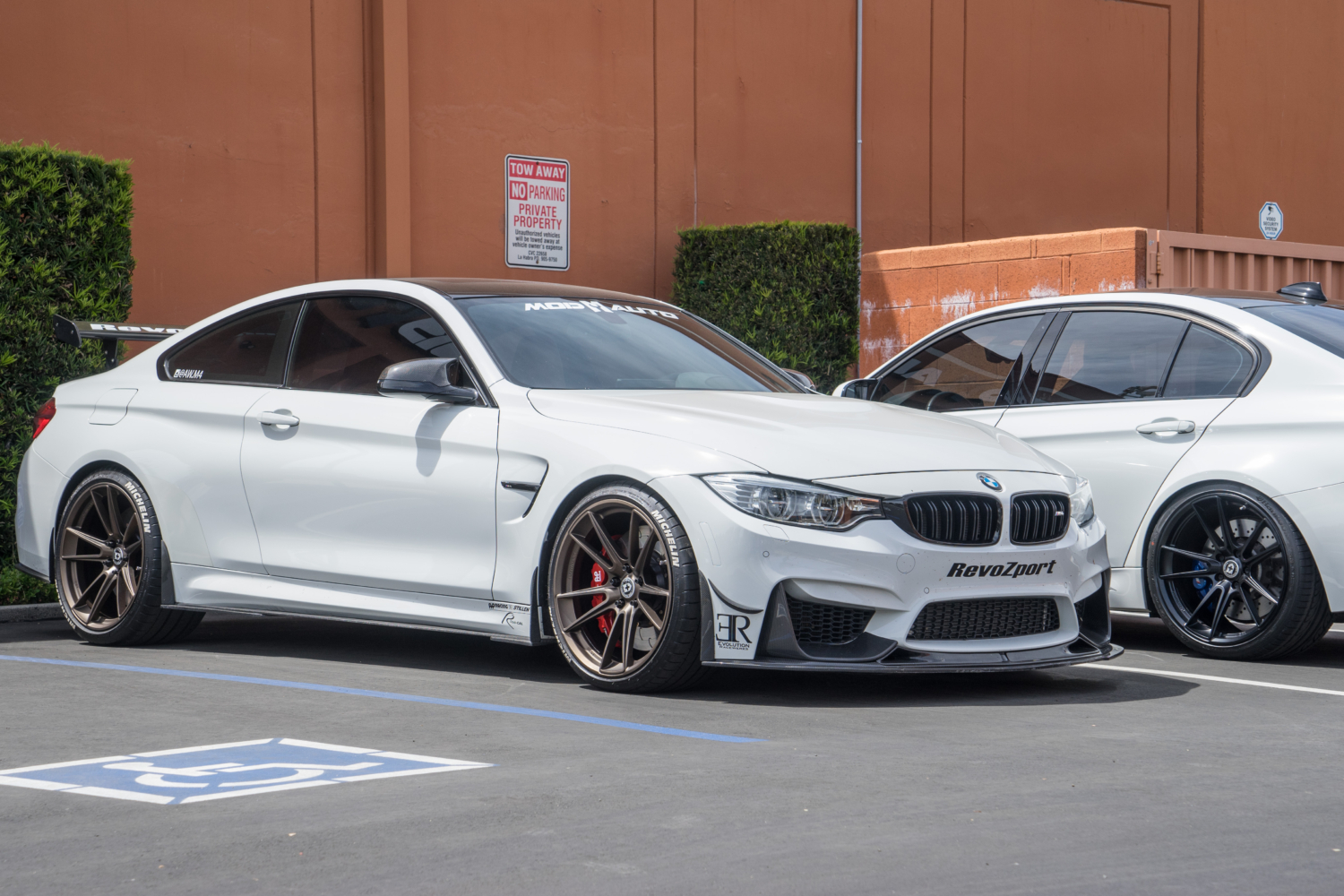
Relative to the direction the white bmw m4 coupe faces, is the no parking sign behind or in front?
behind

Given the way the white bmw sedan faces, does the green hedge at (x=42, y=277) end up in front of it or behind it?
in front

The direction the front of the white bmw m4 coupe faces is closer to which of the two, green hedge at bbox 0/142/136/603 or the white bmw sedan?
the white bmw sedan

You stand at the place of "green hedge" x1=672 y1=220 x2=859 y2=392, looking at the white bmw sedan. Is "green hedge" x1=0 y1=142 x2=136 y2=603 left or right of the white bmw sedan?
right

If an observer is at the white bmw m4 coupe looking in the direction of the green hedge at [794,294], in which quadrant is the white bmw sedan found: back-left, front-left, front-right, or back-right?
front-right

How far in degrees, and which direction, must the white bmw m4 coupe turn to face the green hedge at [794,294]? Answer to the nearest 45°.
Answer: approximately 135° to its left

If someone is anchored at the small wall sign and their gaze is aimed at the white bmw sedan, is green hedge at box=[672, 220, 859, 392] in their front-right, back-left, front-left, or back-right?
front-right

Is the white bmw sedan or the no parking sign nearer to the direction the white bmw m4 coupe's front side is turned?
the white bmw sedan

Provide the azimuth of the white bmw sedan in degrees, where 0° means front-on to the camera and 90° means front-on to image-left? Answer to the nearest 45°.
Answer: approximately 135°

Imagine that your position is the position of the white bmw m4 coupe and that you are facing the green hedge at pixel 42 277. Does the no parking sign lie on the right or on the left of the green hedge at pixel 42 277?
right

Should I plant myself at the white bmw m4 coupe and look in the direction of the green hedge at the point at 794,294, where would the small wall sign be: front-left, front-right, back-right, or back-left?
front-right

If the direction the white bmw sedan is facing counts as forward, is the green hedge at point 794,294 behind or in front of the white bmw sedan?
in front
